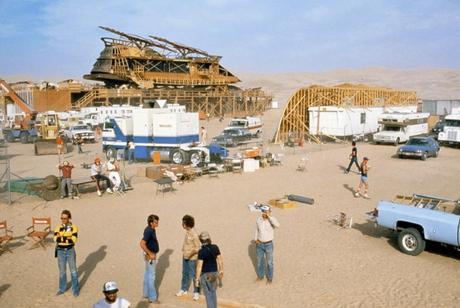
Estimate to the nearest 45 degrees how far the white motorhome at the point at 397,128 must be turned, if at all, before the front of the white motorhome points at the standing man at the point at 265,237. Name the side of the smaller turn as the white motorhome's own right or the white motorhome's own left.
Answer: approximately 45° to the white motorhome's own left

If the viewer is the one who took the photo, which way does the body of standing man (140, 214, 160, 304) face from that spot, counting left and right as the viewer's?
facing to the right of the viewer

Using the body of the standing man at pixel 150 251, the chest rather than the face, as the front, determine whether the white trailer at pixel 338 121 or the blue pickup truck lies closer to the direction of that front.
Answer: the blue pickup truck
